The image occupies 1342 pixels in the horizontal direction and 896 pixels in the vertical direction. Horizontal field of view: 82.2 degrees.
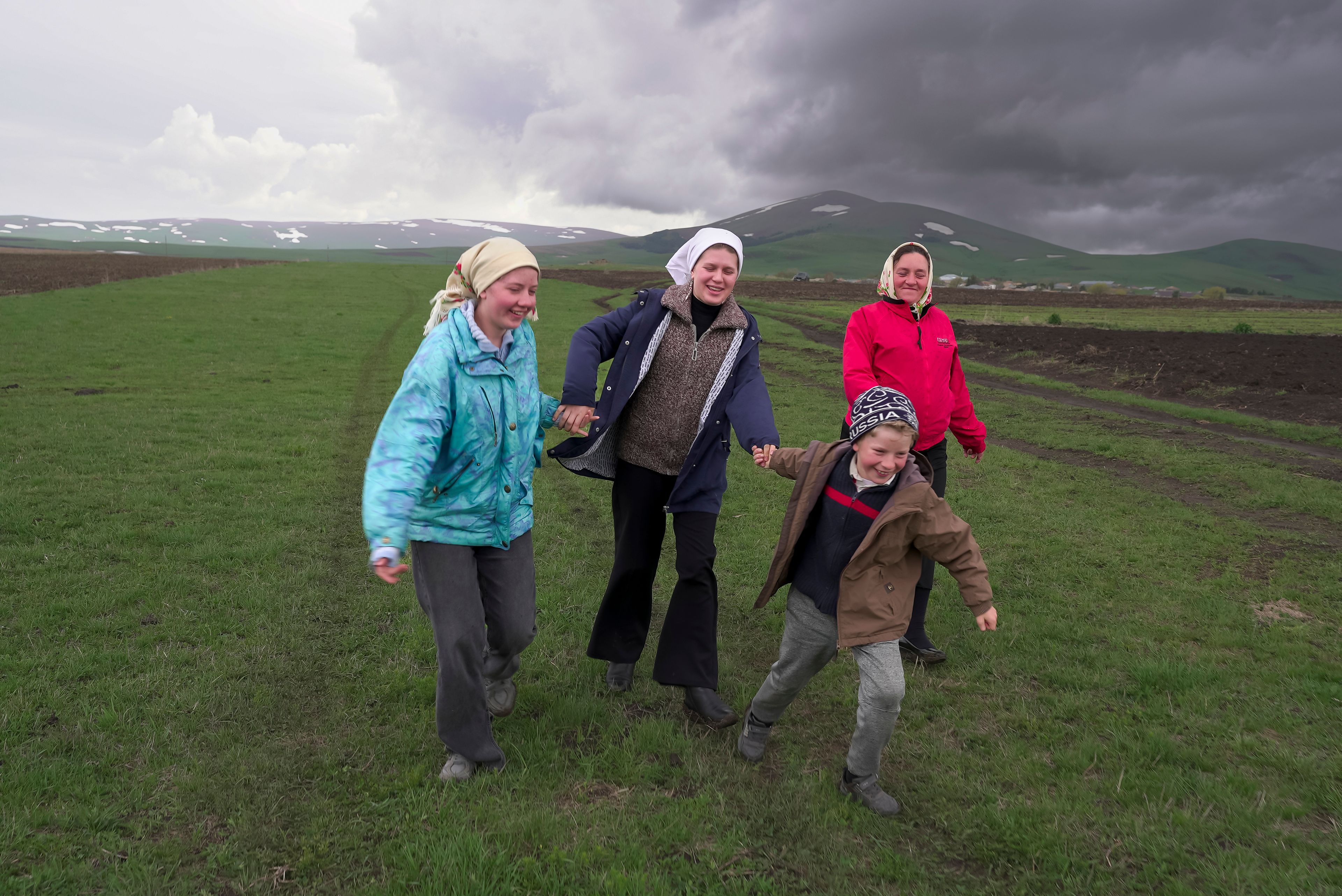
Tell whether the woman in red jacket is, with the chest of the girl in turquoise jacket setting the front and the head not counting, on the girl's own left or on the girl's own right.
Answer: on the girl's own left

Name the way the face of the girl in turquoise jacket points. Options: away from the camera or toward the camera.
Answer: toward the camera

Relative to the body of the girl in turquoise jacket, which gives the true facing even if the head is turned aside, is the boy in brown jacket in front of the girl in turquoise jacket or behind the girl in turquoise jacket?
in front

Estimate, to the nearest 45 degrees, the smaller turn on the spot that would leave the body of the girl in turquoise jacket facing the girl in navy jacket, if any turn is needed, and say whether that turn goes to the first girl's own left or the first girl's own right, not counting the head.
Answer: approximately 90° to the first girl's own left

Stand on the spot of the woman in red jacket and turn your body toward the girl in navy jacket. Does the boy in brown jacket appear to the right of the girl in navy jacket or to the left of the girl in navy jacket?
left

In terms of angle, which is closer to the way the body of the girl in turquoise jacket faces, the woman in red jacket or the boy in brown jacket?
the boy in brown jacket

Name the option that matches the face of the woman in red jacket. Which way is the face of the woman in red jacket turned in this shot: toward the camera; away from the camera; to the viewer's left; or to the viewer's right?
toward the camera

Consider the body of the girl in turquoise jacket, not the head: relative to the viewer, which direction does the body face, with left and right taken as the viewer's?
facing the viewer and to the right of the viewer

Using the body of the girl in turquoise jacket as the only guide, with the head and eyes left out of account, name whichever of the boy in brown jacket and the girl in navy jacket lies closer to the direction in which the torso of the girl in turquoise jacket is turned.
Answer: the boy in brown jacket

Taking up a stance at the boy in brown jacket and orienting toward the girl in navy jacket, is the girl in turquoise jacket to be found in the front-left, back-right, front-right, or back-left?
front-left
